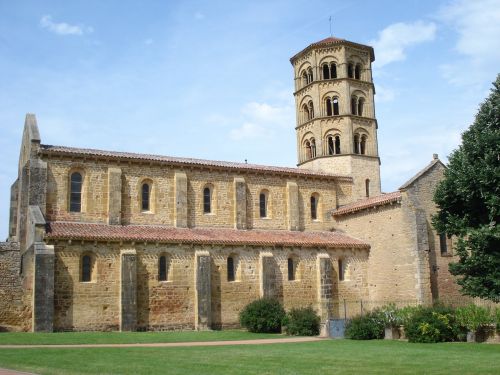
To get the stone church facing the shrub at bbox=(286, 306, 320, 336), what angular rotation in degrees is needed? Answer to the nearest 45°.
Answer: approximately 135° to its left

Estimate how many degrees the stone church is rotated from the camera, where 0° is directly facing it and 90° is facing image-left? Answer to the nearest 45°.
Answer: approximately 90°

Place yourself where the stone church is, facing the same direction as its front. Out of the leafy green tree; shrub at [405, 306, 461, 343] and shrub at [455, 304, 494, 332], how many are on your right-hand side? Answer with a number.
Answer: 0

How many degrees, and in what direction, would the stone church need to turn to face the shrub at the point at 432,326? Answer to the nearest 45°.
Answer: approximately 135° to its left

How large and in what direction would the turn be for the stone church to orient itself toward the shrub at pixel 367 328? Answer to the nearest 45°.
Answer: approximately 135° to its left

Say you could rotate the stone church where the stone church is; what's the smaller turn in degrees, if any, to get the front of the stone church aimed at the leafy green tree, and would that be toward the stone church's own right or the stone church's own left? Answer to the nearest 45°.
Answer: approximately 135° to the stone church's own left

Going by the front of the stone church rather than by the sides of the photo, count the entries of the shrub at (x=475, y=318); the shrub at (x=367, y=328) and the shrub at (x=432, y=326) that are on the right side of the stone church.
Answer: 0
